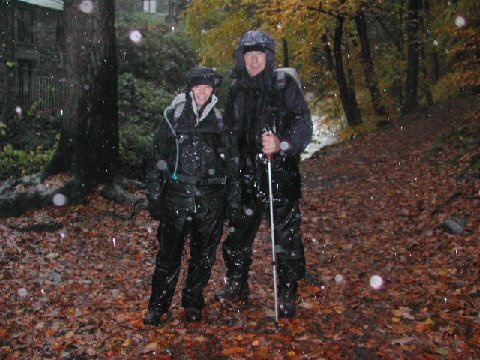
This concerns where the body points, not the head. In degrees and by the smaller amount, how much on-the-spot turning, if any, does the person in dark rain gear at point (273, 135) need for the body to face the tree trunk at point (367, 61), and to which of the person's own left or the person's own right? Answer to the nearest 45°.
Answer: approximately 180°

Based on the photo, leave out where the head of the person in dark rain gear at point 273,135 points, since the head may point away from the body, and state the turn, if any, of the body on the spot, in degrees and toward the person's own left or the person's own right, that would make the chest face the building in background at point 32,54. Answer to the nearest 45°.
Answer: approximately 135° to the person's own right

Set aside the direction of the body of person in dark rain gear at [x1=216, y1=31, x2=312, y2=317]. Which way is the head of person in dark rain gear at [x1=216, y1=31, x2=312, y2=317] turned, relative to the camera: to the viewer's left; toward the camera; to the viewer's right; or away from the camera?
toward the camera

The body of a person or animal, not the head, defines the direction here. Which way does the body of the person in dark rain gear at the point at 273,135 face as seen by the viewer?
toward the camera

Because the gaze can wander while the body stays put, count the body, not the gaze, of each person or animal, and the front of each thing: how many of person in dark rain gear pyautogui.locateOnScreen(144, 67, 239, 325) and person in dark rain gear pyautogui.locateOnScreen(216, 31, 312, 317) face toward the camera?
2

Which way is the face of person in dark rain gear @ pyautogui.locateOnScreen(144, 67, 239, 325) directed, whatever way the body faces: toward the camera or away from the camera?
toward the camera

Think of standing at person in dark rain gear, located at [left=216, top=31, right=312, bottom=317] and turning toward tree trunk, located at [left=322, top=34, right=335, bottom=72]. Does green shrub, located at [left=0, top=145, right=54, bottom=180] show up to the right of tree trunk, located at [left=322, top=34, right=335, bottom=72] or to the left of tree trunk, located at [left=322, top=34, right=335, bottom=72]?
left

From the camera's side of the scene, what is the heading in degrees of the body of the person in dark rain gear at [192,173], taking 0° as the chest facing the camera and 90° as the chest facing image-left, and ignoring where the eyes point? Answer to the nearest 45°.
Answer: approximately 0°

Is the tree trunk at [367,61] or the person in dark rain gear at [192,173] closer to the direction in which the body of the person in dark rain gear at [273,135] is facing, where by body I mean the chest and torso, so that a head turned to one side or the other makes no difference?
the person in dark rain gear

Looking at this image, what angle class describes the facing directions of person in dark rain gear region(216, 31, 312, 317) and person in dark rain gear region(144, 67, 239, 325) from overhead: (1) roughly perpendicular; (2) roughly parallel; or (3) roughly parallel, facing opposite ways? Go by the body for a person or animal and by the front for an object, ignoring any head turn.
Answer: roughly parallel

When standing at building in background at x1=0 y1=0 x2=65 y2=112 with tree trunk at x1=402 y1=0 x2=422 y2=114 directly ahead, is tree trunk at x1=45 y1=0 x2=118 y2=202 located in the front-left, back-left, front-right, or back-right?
front-right

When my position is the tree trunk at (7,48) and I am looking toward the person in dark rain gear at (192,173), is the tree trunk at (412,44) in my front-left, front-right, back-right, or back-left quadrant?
front-left

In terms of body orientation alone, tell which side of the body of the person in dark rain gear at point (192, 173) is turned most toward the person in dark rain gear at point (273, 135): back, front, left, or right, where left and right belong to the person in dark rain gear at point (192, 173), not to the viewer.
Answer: left
